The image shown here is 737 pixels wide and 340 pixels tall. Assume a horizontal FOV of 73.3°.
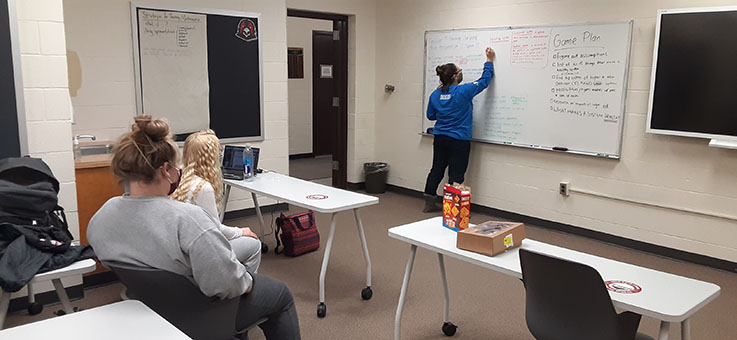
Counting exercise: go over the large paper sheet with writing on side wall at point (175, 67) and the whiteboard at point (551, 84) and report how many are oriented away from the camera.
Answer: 0

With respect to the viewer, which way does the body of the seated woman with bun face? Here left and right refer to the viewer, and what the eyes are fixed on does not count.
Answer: facing away from the viewer and to the right of the viewer

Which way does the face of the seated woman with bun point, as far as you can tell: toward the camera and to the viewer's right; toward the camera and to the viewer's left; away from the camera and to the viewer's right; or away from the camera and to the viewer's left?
away from the camera and to the viewer's right

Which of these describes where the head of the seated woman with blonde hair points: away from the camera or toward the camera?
away from the camera

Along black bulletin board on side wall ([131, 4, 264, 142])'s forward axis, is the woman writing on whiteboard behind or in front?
in front

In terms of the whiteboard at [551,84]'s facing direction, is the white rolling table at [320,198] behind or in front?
in front

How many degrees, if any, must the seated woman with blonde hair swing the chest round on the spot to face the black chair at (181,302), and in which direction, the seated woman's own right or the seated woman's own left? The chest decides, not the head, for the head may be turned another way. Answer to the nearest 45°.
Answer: approximately 135° to the seated woman's own right

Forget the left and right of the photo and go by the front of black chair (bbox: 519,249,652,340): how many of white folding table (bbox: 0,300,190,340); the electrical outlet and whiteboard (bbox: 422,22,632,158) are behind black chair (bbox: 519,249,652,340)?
1

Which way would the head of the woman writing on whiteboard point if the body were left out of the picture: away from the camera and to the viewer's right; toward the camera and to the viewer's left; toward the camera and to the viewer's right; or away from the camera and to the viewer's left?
away from the camera and to the viewer's right

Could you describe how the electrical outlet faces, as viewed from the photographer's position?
facing the viewer and to the left of the viewer

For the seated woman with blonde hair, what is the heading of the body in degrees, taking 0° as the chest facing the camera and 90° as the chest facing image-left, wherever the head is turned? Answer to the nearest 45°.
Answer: approximately 225°

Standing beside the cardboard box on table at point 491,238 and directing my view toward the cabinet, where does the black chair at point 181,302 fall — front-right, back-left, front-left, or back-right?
front-left

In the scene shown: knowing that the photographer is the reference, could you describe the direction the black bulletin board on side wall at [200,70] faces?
facing the viewer and to the right of the viewer

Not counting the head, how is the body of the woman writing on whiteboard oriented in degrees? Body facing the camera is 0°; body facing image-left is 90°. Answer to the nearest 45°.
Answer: approximately 225°

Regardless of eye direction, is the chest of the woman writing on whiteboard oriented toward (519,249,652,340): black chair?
no
